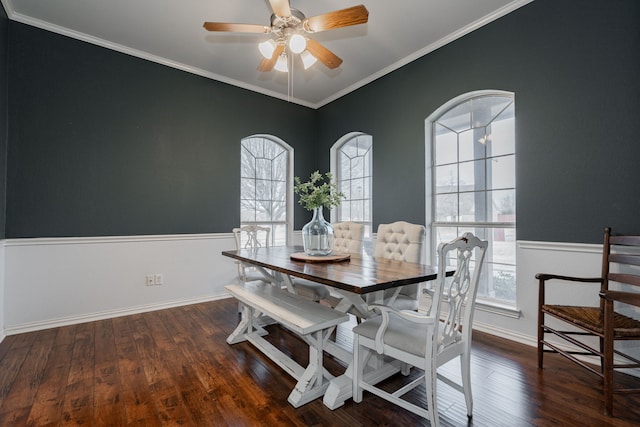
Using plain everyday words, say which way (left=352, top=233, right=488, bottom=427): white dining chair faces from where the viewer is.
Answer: facing away from the viewer and to the left of the viewer

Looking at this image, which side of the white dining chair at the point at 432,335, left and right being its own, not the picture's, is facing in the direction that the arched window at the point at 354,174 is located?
front

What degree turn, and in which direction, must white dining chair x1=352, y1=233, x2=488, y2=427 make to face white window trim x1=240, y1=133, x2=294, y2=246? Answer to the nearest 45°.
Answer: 0° — it already faces it

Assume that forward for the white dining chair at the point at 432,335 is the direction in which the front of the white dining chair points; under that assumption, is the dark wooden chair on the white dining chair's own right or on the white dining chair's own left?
on the white dining chair's own right

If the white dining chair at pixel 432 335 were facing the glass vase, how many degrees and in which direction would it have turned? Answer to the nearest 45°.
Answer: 0° — it already faces it

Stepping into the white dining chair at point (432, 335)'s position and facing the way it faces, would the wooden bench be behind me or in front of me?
in front

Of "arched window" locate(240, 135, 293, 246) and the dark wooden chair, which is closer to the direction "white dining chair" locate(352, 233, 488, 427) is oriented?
the arched window

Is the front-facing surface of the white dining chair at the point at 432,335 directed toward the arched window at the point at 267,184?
yes
